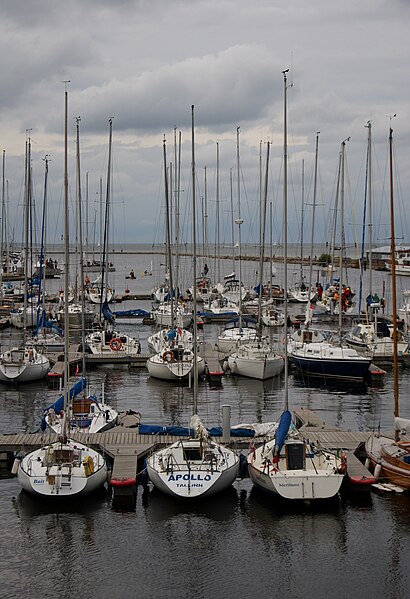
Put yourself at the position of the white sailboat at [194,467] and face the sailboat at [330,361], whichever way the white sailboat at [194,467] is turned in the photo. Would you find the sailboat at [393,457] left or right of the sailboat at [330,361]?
right

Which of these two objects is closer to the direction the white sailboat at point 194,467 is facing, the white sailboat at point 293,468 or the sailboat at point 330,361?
the sailboat

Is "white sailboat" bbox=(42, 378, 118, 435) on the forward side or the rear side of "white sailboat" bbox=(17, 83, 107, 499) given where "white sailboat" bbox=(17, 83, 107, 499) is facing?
on the forward side

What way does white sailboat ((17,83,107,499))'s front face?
away from the camera

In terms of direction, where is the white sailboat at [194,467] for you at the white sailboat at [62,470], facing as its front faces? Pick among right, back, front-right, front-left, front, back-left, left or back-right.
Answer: right

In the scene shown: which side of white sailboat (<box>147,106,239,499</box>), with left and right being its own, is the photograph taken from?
back

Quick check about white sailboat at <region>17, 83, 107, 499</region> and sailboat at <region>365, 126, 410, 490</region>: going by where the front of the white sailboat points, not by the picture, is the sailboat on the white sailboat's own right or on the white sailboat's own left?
on the white sailboat's own right

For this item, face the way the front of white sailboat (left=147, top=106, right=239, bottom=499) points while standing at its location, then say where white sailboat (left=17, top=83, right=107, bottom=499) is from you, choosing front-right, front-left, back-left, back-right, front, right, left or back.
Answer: left

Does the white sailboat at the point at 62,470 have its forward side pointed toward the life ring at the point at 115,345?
yes
